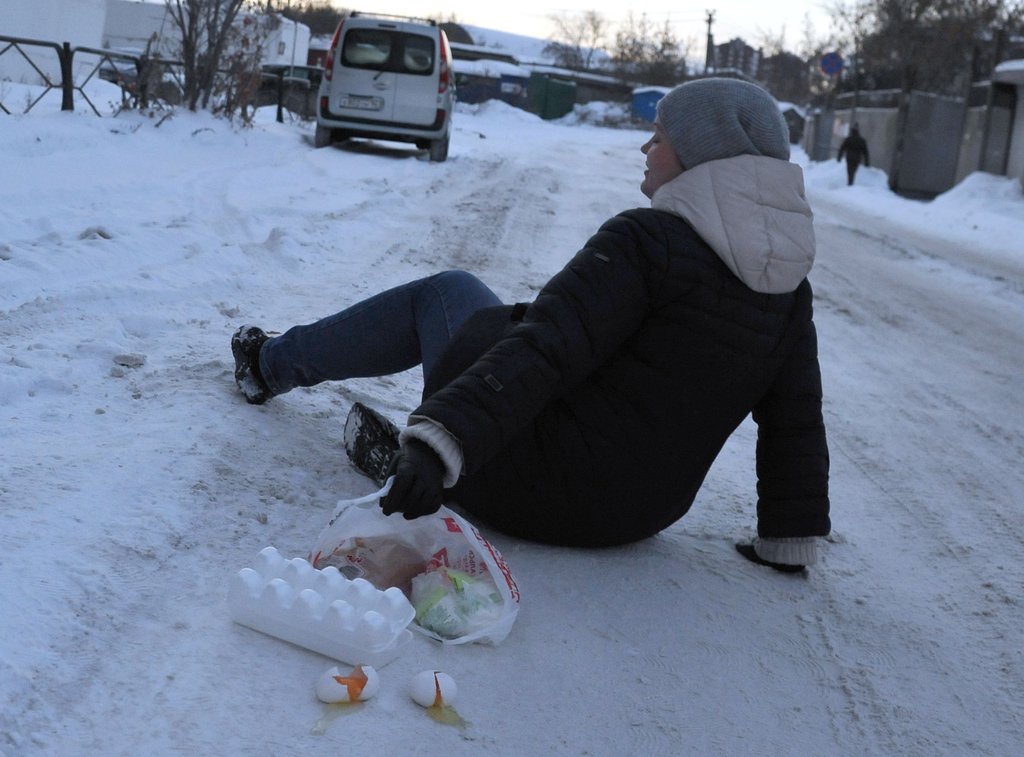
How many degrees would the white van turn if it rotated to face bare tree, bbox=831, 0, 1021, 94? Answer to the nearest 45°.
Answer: approximately 45° to its right

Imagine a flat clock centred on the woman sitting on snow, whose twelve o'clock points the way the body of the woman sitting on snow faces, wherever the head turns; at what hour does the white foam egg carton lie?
The white foam egg carton is roughly at 9 o'clock from the woman sitting on snow.

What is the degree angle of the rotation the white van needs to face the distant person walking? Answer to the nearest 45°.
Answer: approximately 45° to its right

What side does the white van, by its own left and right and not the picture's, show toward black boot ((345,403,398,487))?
back

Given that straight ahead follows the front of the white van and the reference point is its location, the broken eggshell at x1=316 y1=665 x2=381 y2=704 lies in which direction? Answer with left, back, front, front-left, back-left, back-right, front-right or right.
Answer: back

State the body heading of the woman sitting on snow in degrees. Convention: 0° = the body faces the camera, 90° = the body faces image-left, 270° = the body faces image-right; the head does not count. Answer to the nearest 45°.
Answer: approximately 135°

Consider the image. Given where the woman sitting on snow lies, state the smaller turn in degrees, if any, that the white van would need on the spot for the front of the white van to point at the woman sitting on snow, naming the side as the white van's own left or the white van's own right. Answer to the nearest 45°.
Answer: approximately 180°

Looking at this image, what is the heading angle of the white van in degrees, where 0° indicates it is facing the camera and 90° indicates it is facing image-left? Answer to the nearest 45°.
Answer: approximately 180°

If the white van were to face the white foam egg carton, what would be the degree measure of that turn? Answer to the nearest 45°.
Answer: approximately 180°

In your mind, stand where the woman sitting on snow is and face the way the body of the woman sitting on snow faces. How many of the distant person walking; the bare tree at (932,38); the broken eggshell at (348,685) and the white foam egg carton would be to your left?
2

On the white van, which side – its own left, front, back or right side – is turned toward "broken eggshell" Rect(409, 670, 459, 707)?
back
